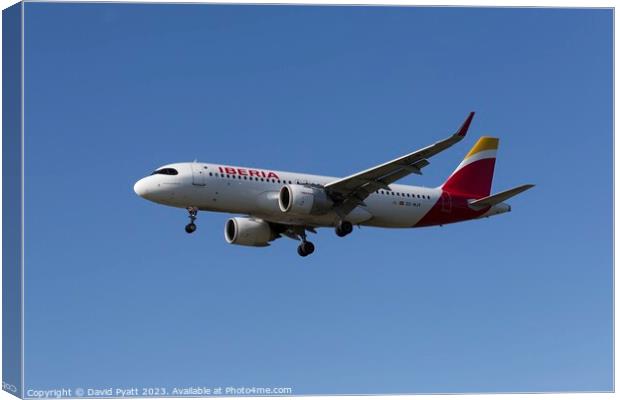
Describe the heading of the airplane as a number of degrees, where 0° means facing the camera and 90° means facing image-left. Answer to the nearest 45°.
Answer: approximately 45°
